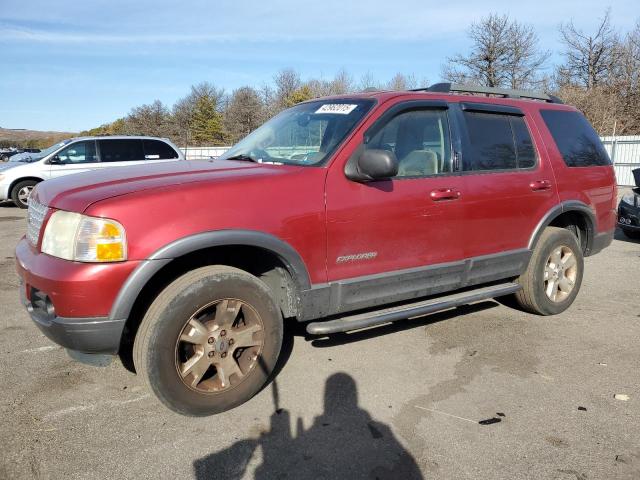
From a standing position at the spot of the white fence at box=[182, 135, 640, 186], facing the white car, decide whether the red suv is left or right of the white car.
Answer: left

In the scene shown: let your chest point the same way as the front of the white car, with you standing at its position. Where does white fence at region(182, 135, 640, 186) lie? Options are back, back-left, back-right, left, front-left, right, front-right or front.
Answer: back

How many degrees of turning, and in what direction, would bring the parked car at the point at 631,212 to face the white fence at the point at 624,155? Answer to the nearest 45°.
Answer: approximately 135° to its right

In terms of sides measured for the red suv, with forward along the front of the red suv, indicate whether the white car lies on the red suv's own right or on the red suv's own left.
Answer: on the red suv's own right

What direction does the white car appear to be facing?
to the viewer's left

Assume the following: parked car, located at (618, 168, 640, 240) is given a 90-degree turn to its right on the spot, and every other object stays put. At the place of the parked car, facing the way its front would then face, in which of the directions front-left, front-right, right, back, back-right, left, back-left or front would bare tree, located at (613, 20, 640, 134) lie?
front-right

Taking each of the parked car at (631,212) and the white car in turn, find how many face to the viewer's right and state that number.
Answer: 0

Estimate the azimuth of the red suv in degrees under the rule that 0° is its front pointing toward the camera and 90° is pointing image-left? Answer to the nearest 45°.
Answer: approximately 45°

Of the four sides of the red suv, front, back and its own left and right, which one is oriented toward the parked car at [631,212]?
back

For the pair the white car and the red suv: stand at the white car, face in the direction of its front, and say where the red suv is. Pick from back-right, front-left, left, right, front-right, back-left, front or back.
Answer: left
